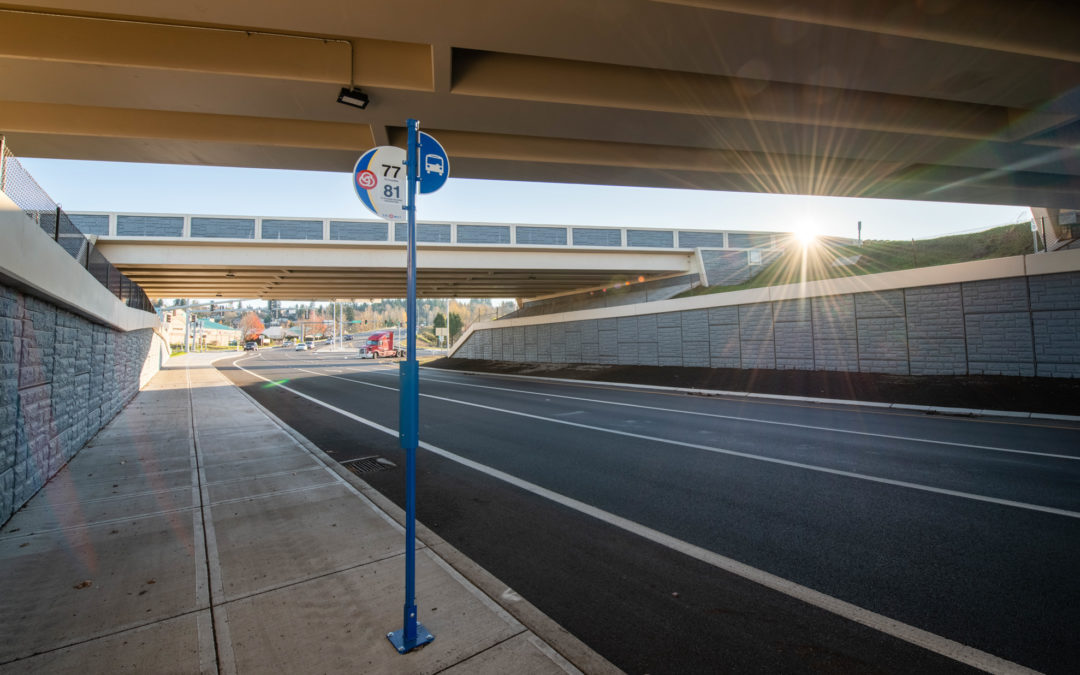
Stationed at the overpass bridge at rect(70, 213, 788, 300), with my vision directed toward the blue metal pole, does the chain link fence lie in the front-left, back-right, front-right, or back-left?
front-right

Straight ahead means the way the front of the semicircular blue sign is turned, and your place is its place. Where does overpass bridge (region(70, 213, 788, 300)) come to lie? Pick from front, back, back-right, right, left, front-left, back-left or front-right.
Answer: back

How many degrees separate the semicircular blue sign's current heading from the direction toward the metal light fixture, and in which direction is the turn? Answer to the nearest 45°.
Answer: approximately 180°

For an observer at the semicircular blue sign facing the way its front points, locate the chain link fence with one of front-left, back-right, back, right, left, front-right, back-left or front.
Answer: back-right

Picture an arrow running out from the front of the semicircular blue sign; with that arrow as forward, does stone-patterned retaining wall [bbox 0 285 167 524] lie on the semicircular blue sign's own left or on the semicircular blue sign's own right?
on the semicircular blue sign's own right

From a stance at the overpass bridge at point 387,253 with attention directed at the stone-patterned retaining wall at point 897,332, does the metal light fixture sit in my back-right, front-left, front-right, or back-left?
front-right

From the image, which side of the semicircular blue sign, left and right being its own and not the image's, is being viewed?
front
